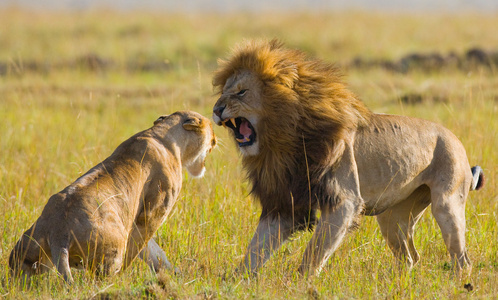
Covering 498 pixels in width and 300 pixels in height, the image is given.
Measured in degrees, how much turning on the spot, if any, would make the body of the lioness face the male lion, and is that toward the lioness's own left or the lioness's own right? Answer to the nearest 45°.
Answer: approximately 45° to the lioness's own right

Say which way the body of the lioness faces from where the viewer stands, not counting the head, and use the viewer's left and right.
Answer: facing away from the viewer and to the right of the viewer
